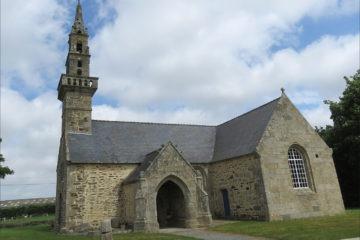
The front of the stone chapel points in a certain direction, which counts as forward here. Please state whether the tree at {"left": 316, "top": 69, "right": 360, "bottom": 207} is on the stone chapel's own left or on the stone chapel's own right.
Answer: on the stone chapel's own left

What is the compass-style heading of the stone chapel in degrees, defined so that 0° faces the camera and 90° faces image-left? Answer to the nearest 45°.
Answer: approximately 0°
